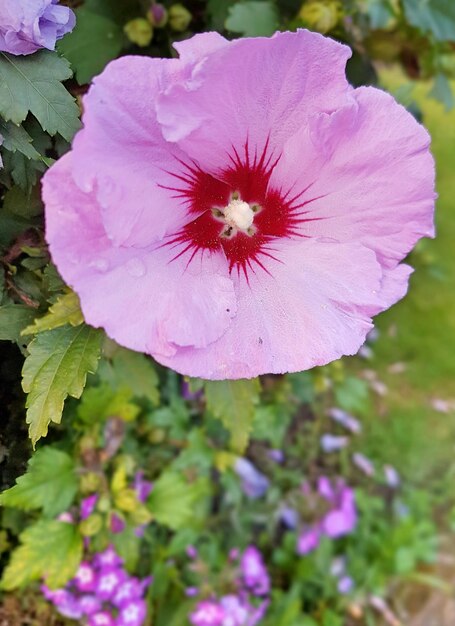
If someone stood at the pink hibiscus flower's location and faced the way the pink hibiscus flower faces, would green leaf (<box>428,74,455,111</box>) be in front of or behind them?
behind

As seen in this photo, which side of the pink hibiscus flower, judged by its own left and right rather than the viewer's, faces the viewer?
front
